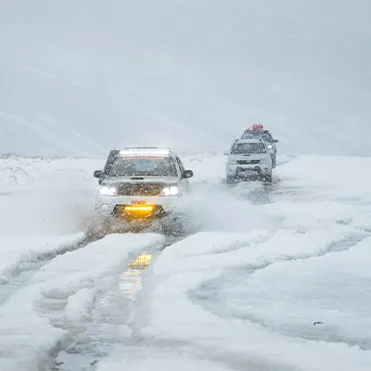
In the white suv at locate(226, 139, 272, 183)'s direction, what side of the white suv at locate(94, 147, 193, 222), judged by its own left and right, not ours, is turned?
back

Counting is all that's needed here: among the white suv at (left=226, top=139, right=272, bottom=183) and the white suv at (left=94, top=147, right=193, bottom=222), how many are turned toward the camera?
2

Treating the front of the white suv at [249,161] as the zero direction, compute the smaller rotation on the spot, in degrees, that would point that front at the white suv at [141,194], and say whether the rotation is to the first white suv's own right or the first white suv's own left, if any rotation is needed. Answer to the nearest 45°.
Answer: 0° — it already faces it

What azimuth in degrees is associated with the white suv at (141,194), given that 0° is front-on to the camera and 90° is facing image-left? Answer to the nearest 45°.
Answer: approximately 0°

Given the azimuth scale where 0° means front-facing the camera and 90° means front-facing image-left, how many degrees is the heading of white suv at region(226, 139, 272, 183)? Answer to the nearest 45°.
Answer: approximately 0°
